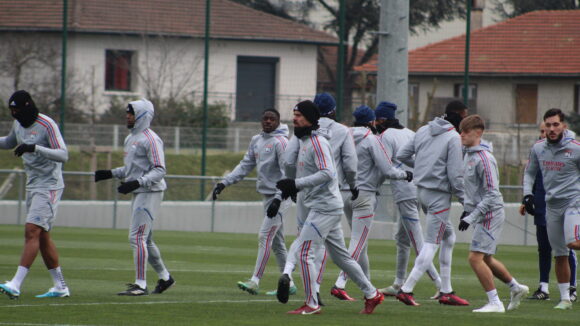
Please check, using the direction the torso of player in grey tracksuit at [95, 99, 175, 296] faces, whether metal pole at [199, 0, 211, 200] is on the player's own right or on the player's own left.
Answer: on the player's own right

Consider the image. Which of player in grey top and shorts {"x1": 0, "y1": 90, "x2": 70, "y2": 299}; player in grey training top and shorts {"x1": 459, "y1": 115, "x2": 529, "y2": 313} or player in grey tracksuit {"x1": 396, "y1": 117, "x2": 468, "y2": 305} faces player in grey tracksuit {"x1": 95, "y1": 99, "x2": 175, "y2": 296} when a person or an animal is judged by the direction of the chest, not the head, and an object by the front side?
player in grey training top and shorts {"x1": 459, "y1": 115, "x2": 529, "y2": 313}

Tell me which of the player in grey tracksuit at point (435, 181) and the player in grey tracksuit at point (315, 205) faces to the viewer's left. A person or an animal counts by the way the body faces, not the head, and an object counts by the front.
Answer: the player in grey tracksuit at point (315, 205)

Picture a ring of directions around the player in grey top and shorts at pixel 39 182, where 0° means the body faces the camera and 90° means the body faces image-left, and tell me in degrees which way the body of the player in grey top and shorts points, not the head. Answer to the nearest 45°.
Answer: approximately 45°

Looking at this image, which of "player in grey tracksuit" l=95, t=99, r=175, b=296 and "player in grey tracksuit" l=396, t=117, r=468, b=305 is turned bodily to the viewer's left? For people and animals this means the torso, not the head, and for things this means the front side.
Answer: "player in grey tracksuit" l=95, t=99, r=175, b=296

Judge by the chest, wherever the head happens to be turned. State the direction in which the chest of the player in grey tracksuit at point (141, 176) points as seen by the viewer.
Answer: to the viewer's left

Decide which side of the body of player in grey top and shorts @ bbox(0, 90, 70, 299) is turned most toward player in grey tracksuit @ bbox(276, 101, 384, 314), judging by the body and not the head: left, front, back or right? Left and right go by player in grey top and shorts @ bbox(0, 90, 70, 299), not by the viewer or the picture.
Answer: left

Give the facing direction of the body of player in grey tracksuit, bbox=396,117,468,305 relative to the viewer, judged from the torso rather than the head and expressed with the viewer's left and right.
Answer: facing away from the viewer and to the right of the viewer

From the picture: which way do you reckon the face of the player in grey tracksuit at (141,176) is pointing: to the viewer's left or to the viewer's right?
to the viewer's left

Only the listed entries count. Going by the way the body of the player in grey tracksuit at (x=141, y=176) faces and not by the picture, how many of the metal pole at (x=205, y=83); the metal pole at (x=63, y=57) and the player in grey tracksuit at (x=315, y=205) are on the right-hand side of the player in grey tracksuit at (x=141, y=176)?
2

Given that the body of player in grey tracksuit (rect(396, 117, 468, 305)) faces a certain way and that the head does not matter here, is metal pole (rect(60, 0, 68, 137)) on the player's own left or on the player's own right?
on the player's own left

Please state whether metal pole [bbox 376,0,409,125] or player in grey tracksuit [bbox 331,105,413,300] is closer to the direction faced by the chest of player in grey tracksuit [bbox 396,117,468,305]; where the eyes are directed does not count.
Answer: the metal pole

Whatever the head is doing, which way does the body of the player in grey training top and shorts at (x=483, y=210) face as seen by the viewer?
to the viewer's left
